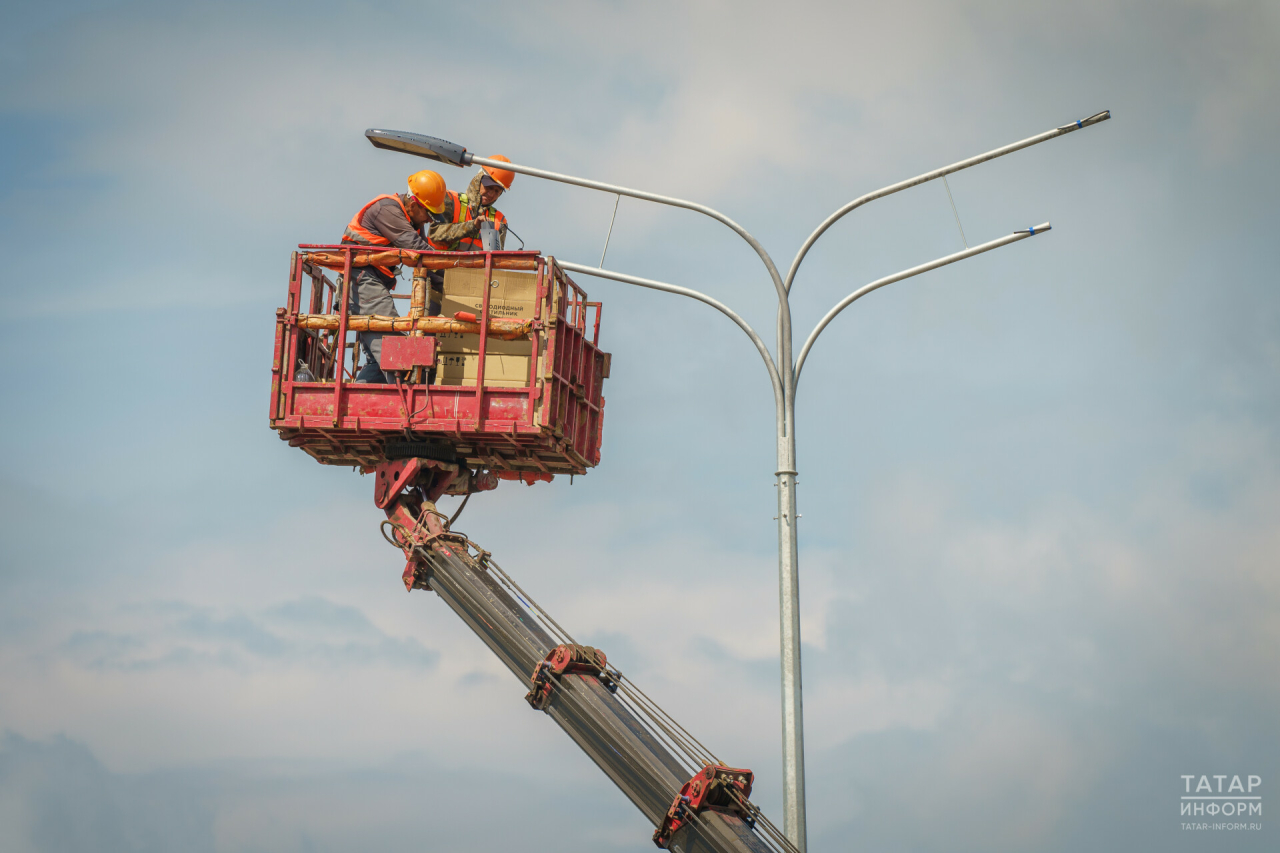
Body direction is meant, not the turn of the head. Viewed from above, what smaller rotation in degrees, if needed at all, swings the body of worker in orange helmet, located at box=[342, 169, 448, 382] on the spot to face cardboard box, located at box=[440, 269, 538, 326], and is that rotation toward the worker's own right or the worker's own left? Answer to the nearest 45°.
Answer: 0° — they already face it

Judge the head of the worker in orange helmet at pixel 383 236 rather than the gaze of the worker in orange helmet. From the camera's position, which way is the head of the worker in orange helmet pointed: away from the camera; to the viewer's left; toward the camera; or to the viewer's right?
to the viewer's right

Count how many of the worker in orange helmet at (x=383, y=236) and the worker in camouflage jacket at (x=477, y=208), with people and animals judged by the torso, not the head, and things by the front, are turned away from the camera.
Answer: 0

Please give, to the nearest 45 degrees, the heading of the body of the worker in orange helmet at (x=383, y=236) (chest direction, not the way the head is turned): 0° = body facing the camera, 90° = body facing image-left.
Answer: approximately 270°
